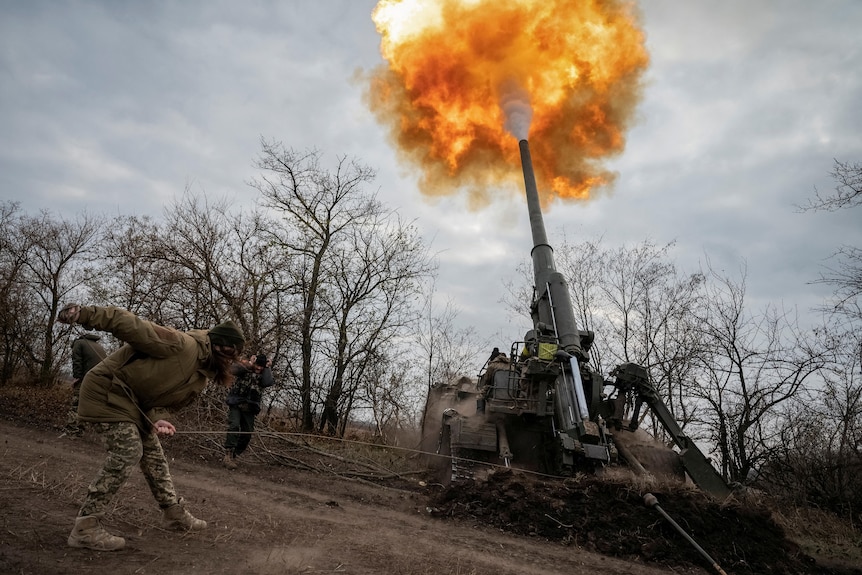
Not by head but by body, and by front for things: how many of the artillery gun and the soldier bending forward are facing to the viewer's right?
1

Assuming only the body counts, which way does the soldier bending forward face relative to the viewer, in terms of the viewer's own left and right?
facing to the right of the viewer

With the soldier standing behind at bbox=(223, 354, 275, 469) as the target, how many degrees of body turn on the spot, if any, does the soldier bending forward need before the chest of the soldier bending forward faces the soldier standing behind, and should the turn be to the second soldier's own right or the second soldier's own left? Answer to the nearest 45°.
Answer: approximately 90° to the second soldier's own left

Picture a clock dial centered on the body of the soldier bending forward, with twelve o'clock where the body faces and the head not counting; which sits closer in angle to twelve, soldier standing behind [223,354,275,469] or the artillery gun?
the artillery gun

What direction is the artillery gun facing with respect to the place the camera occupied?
facing away from the viewer and to the left of the viewer

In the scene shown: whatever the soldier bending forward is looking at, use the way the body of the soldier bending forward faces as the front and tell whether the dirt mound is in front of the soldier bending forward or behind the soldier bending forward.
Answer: in front

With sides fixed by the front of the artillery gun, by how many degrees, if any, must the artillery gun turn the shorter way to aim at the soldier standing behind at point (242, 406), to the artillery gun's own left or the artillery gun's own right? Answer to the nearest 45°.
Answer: approximately 90° to the artillery gun's own left
